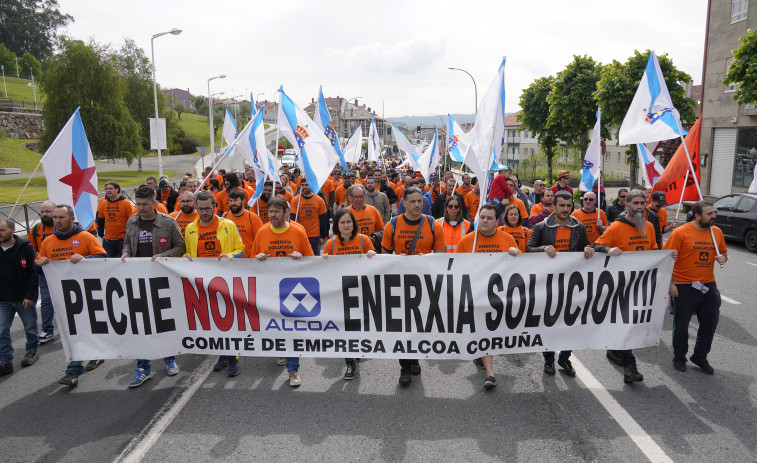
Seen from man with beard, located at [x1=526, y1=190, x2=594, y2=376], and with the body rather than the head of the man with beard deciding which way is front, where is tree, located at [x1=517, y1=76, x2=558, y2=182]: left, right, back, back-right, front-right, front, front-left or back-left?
back

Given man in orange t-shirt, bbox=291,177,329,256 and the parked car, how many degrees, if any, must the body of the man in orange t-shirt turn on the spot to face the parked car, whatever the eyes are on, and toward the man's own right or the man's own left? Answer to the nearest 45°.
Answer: approximately 90° to the man's own left

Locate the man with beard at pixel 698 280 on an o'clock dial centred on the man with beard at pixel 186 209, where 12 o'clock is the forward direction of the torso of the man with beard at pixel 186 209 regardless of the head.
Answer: the man with beard at pixel 698 280 is roughly at 10 o'clock from the man with beard at pixel 186 209.

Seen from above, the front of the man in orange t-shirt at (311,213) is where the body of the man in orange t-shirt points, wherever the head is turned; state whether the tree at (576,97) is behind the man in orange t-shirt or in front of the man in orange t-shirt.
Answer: behind

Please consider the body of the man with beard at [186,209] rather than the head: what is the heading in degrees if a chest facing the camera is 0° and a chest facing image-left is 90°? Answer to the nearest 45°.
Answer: approximately 0°

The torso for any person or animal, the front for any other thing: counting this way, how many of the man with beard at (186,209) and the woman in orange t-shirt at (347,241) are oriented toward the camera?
2

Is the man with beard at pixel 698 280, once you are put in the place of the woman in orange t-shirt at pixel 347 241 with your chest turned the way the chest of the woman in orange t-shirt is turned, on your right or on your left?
on your left

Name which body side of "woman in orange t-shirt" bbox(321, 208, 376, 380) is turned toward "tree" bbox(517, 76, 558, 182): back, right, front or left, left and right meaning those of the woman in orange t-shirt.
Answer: back

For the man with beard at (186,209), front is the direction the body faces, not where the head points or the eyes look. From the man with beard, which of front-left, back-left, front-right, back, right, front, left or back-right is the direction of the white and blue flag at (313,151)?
left

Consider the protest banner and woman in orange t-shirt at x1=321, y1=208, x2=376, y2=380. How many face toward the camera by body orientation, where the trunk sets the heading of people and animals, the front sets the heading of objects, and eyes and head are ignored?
2
